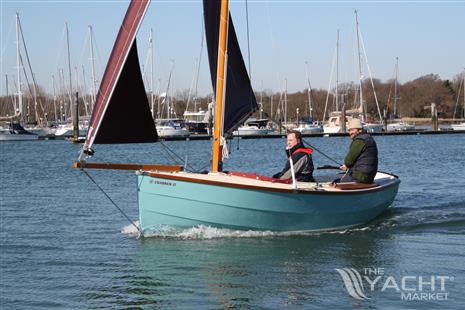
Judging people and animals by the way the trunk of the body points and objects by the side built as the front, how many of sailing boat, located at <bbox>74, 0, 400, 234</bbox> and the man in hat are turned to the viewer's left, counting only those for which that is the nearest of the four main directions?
2

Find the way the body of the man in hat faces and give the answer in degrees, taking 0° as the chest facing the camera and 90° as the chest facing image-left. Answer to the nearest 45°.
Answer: approximately 90°

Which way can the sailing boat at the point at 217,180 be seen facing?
to the viewer's left
